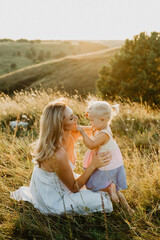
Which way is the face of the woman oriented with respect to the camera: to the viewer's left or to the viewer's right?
to the viewer's right

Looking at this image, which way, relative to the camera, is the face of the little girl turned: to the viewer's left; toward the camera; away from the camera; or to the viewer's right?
to the viewer's left

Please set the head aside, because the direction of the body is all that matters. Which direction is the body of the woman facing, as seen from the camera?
to the viewer's right

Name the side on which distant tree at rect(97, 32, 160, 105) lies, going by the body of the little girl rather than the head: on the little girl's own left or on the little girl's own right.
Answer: on the little girl's own right

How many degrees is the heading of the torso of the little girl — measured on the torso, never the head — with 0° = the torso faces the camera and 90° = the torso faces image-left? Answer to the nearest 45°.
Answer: approximately 90°
